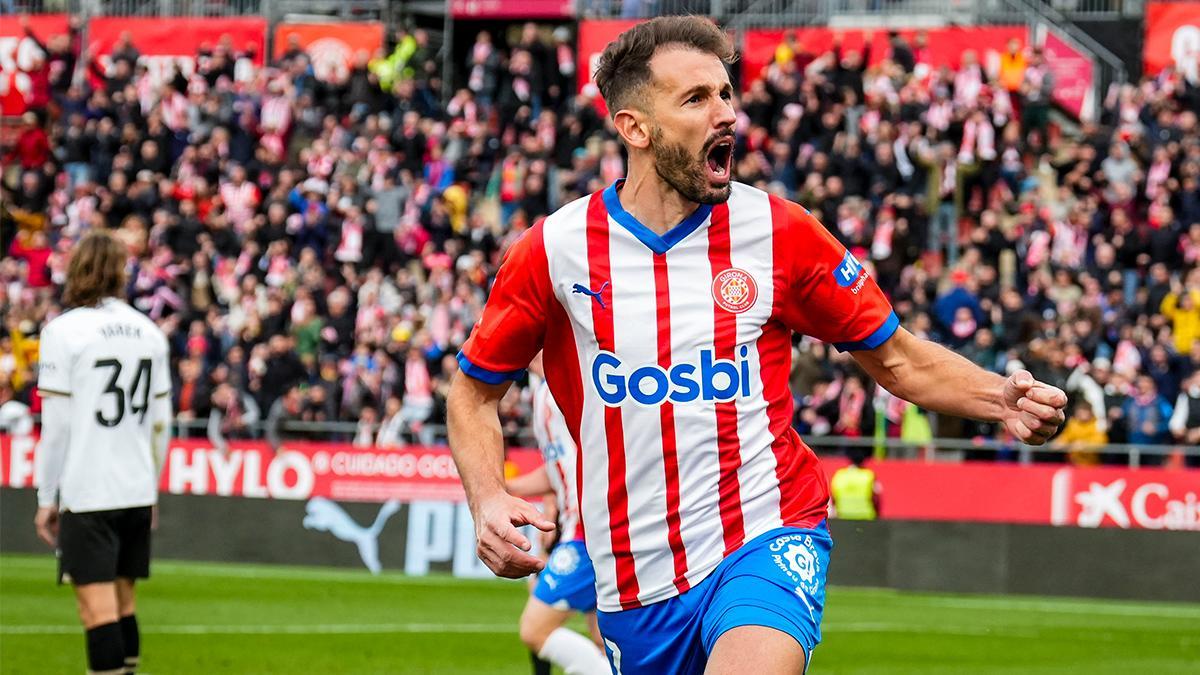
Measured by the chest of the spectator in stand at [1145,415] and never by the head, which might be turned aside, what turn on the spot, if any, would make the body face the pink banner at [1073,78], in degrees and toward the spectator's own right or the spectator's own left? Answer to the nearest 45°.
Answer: approximately 180°

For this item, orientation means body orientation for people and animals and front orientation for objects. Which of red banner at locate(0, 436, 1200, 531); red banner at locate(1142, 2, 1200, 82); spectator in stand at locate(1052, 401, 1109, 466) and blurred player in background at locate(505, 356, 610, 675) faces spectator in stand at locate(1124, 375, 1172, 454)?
red banner at locate(1142, 2, 1200, 82)

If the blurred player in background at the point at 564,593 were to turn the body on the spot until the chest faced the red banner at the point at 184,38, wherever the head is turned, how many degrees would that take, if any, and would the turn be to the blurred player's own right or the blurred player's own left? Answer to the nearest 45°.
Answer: approximately 90° to the blurred player's own right

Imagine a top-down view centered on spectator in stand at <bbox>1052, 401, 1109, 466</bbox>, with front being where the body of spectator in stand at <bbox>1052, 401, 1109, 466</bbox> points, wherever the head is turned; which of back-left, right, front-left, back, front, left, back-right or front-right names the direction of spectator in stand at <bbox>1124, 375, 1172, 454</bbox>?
back-left

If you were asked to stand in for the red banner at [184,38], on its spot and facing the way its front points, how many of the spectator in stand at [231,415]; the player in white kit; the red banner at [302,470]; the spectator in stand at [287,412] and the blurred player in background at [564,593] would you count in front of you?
5

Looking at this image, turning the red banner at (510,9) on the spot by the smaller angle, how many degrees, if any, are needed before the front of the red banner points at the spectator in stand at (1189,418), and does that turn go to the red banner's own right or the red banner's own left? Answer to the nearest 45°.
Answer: approximately 45° to the red banner's own left

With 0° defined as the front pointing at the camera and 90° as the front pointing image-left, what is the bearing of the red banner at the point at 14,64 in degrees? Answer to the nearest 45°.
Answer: approximately 0°

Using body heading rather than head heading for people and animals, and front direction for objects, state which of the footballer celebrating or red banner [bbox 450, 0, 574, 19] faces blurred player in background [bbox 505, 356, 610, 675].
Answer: the red banner

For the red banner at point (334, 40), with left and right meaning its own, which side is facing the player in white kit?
front

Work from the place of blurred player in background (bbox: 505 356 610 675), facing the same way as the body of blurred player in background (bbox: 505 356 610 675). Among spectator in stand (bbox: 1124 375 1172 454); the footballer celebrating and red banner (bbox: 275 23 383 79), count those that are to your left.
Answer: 1

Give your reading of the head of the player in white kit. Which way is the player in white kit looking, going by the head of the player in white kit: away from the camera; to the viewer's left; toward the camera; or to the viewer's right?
away from the camera

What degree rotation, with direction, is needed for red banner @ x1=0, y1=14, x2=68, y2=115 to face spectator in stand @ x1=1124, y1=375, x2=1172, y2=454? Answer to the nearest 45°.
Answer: approximately 45° to its left
